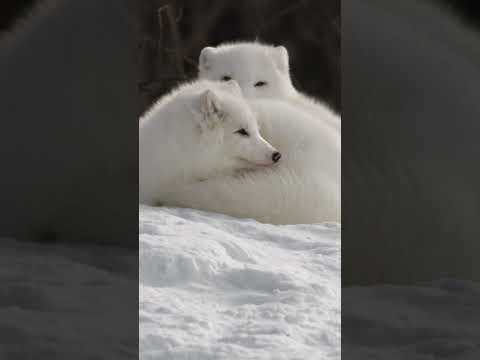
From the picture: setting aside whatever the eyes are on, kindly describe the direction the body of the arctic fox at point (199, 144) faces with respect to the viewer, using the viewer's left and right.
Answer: facing to the right of the viewer
